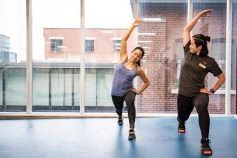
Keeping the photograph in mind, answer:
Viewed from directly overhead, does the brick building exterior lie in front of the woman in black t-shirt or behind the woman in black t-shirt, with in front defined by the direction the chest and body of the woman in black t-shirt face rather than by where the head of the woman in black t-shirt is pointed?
behind

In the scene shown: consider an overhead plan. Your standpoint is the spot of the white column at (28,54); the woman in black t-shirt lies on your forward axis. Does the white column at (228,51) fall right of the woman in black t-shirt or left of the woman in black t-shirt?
left

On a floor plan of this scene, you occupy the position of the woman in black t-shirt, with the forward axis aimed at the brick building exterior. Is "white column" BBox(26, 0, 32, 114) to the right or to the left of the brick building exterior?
left

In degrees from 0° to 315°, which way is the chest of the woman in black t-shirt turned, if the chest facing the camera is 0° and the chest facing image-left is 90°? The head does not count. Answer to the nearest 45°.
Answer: approximately 0°

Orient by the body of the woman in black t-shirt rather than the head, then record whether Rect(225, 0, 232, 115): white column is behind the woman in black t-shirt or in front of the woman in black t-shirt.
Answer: behind
